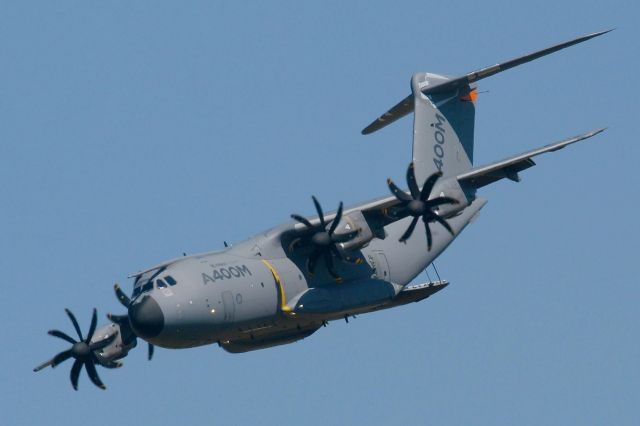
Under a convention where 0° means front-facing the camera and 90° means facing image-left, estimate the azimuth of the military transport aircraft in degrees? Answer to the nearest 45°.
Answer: approximately 45°
